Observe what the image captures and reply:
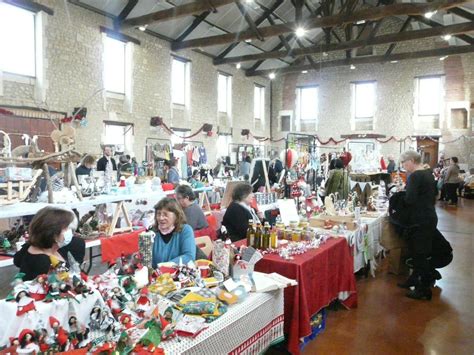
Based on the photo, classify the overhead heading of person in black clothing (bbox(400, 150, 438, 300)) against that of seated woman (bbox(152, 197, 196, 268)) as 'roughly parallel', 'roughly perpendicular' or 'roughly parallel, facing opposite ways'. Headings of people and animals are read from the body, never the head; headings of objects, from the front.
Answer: roughly perpendicular

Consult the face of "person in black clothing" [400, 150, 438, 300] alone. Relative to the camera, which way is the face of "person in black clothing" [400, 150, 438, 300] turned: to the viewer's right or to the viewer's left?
to the viewer's left

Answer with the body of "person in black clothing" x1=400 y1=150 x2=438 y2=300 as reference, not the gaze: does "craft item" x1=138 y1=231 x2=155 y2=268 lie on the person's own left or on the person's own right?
on the person's own left

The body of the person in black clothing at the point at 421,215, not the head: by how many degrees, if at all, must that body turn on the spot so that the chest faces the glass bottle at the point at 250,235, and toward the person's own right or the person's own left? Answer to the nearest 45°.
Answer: approximately 45° to the person's own left

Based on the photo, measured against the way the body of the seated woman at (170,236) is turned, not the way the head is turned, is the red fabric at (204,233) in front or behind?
behind

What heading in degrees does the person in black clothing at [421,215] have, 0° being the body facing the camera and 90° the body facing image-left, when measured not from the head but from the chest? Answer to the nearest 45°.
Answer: approximately 90°
